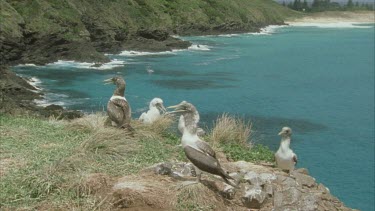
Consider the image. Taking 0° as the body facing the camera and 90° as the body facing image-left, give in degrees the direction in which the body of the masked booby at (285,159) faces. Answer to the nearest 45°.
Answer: approximately 45°

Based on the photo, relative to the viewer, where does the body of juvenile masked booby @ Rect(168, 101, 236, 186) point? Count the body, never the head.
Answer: to the viewer's left

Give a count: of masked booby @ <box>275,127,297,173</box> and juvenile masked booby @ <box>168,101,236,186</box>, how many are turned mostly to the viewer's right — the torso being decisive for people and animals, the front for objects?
0

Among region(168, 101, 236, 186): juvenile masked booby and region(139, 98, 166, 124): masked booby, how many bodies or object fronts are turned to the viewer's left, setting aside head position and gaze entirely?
1

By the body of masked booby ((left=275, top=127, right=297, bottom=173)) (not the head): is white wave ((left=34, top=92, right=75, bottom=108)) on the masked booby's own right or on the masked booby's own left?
on the masked booby's own right

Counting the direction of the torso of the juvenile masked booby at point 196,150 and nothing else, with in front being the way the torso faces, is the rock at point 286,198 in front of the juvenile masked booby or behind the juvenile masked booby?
behind
